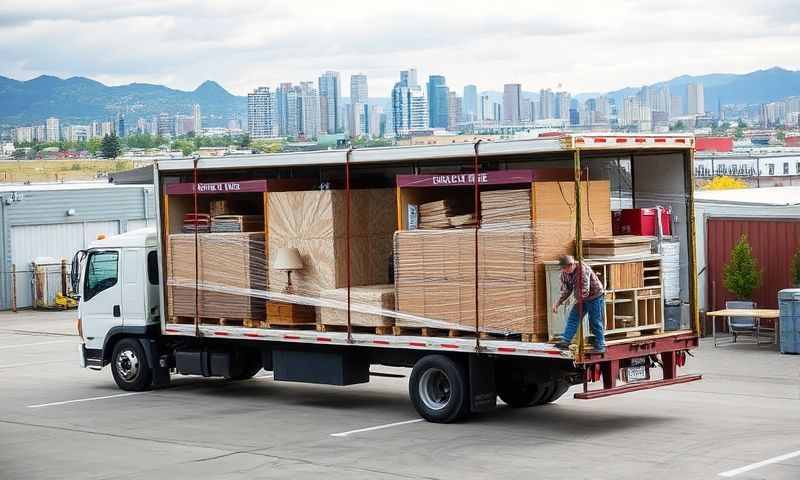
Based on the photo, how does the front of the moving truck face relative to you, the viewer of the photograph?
facing away from the viewer and to the left of the viewer

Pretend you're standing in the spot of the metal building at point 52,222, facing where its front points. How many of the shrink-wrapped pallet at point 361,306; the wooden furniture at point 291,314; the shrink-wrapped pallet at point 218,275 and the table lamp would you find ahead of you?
4

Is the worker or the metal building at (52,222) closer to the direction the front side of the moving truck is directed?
the metal building

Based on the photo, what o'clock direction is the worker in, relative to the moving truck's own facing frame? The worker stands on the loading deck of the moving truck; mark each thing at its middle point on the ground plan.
The worker is roughly at 6 o'clock from the moving truck.

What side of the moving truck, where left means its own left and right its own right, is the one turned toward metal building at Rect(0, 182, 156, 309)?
front

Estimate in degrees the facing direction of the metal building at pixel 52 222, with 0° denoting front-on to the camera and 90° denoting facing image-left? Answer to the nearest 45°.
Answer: approximately 0°

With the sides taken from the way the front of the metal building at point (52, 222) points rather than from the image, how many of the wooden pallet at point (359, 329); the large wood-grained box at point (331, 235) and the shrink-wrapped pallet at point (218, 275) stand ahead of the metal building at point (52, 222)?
3

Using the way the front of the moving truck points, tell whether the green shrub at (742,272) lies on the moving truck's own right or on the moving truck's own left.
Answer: on the moving truck's own right

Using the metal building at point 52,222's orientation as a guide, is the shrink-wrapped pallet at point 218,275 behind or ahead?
ahead

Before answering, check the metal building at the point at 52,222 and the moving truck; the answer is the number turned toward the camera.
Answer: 1

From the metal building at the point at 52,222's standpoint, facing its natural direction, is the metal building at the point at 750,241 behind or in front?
in front
